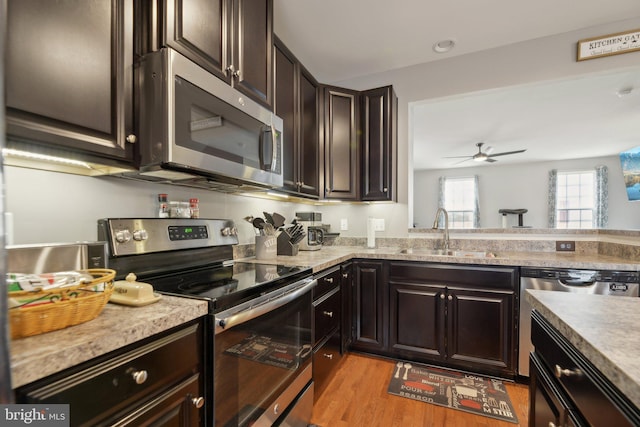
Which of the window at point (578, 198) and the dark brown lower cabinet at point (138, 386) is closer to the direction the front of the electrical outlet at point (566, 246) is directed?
the dark brown lower cabinet

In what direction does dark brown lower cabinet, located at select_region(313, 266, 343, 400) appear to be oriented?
to the viewer's right

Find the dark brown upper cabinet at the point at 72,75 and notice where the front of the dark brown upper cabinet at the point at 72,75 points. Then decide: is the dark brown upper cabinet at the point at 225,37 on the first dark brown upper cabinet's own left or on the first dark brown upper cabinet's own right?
on the first dark brown upper cabinet's own left

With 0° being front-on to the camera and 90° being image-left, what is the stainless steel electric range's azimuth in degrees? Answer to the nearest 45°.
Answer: approximately 315°

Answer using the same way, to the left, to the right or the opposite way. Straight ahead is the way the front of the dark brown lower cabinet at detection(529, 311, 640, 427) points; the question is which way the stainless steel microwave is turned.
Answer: the opposite way

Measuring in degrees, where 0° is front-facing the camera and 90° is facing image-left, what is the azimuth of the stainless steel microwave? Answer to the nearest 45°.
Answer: approximately 315°

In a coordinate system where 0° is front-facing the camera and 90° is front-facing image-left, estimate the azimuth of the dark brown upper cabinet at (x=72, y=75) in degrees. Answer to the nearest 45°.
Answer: approximately 315°

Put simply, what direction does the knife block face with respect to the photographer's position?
facing the viewer and to the right of the viewer

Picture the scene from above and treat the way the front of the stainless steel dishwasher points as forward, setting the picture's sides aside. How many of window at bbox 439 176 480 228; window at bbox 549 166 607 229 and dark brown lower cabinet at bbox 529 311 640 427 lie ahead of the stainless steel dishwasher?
1

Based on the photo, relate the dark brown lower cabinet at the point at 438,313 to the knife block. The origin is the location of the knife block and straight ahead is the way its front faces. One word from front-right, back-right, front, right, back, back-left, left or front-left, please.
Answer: front-left

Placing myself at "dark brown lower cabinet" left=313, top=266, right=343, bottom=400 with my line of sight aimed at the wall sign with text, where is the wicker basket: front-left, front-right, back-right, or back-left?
back-right

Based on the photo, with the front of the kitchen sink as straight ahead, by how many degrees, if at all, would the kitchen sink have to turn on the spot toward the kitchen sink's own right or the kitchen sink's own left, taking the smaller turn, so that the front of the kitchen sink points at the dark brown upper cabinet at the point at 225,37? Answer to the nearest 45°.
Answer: approximately 45° to the kitchen sink's own right

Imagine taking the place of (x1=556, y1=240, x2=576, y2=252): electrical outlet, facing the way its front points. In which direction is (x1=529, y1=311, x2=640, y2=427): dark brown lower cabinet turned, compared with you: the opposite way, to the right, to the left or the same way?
to the right

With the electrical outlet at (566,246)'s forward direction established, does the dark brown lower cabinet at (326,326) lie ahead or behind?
ahead

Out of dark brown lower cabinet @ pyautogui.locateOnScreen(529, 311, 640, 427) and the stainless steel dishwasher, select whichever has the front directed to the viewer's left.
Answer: the dark brown lower cabinet
